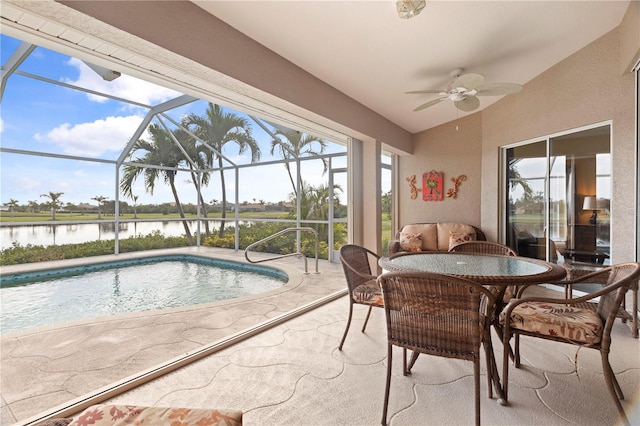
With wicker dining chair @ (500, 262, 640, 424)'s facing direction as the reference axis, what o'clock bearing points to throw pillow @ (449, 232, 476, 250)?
The throw pillow is roughly at 2 o'clock from the wicker dining chair.

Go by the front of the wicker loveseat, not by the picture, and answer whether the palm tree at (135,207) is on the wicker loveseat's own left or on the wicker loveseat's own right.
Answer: on the wicker loveseat's own right

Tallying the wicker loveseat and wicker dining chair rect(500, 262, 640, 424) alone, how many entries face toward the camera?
1

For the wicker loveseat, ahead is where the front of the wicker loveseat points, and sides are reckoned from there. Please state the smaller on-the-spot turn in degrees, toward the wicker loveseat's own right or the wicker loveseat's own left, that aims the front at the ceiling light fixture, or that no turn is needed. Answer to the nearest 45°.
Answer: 0° — it already faces it

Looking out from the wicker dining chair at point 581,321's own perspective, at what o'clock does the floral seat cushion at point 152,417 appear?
The floral seat cushion is roughly at 10 o'clock from the wicker dining chair.

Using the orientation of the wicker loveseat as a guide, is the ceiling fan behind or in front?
in front

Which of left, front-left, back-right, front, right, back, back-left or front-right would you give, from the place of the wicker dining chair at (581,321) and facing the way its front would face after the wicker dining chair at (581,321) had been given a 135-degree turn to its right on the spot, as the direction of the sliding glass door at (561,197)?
front-left

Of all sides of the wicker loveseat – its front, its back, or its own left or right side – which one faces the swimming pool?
right

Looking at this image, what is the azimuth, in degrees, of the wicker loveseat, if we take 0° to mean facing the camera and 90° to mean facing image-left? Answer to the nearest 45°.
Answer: approximately 0°

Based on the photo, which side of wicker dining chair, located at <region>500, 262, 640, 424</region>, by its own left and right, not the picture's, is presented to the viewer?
left

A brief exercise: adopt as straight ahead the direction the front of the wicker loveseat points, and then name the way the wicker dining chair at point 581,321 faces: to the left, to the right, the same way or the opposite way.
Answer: to the right

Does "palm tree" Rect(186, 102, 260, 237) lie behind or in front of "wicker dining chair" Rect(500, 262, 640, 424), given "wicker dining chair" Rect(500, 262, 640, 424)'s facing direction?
in front

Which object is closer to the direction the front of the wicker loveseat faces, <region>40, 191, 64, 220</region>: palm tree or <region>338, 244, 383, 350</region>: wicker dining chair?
the wicker dining chair

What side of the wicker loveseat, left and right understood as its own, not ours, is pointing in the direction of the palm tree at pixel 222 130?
right

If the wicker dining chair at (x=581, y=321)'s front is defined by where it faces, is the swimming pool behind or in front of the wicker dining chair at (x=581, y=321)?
in front

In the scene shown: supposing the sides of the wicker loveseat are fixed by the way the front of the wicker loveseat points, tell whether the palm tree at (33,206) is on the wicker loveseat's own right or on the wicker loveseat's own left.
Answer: on the wicker loveseat's own right

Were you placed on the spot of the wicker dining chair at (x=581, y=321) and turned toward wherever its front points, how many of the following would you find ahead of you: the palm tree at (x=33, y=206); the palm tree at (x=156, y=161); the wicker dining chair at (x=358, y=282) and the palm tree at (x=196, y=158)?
4
